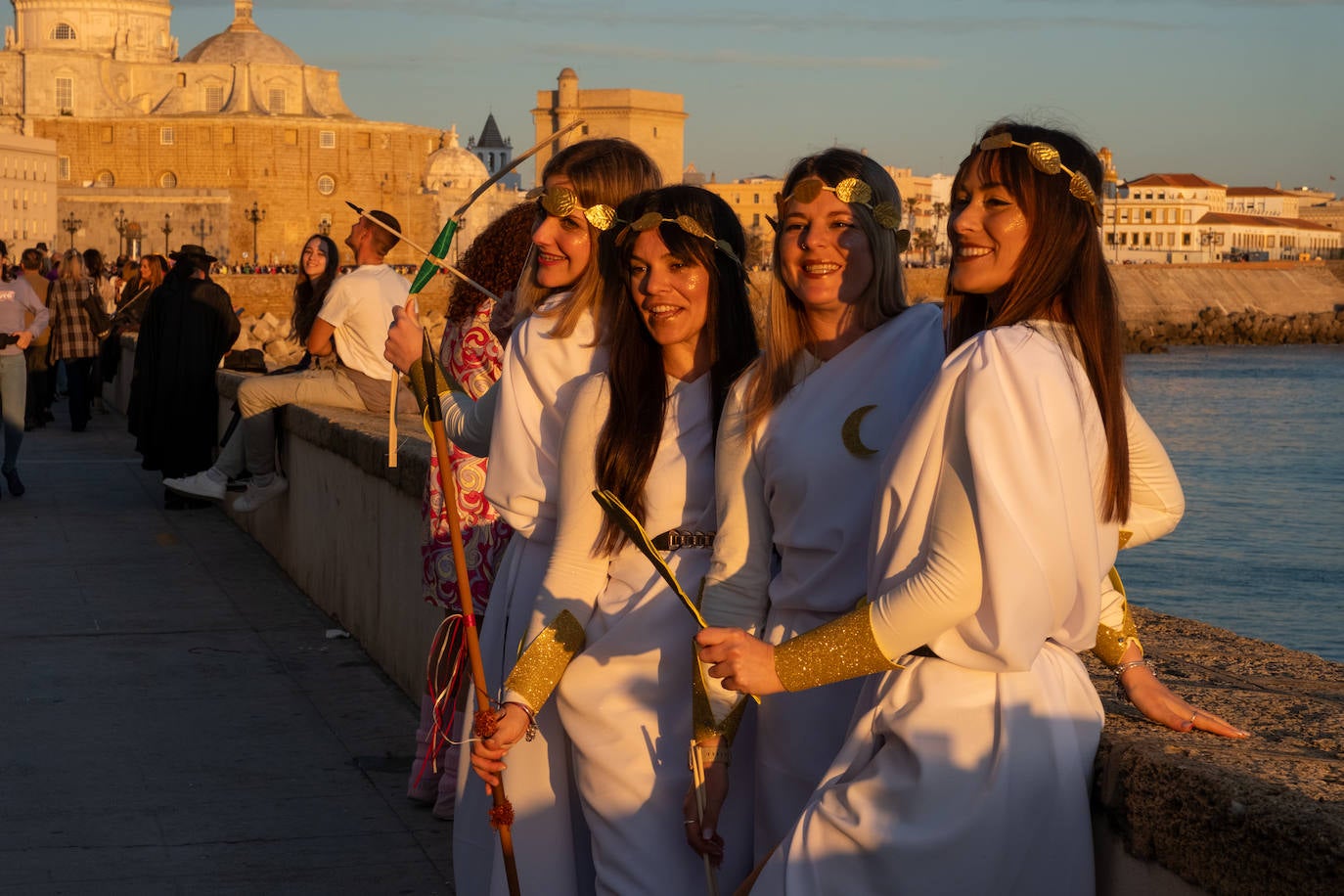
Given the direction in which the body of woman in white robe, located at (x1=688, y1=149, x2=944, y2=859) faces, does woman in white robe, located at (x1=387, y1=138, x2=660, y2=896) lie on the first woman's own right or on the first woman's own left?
on the first woman's own right

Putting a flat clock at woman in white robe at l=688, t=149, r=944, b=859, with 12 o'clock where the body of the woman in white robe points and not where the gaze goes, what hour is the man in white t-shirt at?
The man in white t-shirt is roughly at 5 o'clock from the woman in white robe.

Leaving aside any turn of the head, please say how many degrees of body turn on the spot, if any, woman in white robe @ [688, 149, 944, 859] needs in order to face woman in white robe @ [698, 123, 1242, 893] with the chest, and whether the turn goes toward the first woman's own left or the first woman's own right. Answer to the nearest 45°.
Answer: approximately 45° to the first woman's own left

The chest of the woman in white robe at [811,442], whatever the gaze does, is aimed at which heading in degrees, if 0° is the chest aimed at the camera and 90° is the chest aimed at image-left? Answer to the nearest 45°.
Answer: approximately 0°

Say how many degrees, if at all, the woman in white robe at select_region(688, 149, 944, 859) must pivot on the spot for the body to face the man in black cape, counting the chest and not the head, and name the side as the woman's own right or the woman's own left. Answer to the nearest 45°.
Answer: approximately 135° to the woman's own right
